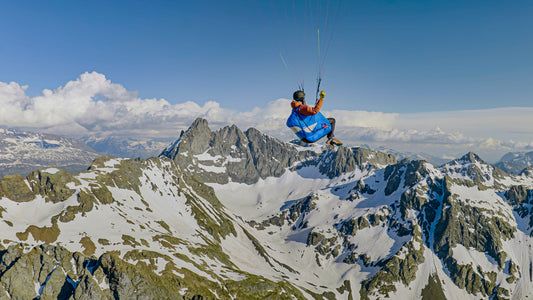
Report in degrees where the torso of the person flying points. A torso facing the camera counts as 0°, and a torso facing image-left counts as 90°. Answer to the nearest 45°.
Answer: approximately 270°
